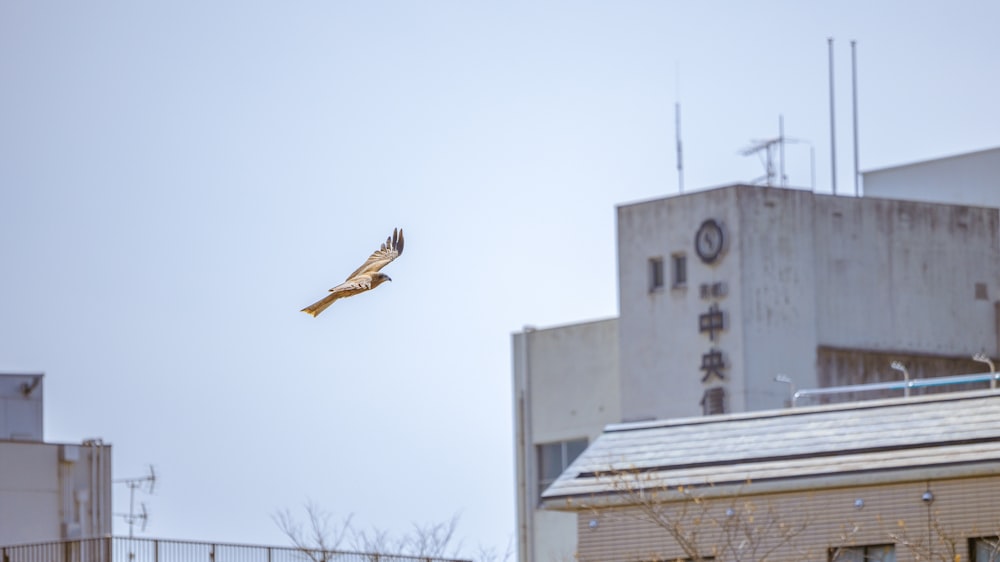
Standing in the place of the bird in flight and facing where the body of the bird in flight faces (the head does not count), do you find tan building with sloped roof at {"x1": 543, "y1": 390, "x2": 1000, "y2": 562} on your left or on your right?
on your left

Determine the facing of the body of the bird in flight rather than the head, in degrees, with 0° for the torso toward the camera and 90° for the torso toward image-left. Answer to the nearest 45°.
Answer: approximately 270°

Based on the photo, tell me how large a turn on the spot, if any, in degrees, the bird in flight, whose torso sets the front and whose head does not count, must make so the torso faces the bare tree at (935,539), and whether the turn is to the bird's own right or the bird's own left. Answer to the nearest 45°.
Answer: approximately 45° to the bird's own left
